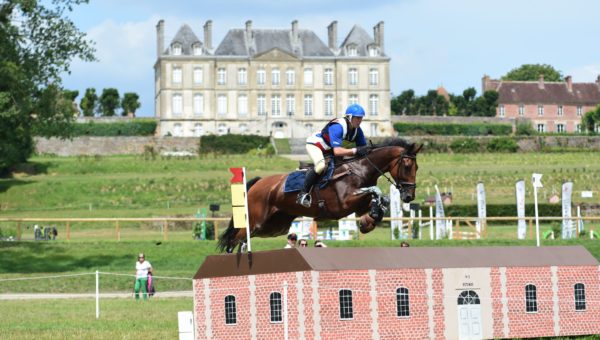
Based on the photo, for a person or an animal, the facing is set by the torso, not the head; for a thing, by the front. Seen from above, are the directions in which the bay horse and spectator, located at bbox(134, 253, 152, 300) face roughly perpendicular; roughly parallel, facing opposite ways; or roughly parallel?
roughly perpendicular

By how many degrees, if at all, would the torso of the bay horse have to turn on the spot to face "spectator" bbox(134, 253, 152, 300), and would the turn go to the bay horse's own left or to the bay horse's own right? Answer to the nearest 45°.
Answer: approximately 135° to the bay horse's own left

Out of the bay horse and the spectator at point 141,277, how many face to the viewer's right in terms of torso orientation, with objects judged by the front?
1

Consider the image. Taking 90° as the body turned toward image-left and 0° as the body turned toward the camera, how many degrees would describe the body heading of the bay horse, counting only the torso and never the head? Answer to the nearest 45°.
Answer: approximately 270°

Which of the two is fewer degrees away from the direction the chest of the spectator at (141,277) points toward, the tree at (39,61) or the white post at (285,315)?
the white post

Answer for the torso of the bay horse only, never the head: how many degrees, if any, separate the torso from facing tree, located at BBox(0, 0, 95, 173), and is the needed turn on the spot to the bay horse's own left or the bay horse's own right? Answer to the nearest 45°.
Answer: approximately 135° to the bay horse's own left

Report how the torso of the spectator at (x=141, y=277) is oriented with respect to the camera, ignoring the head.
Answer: toward the camera

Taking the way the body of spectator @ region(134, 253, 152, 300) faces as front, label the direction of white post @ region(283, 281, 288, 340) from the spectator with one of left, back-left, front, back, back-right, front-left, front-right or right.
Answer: front
